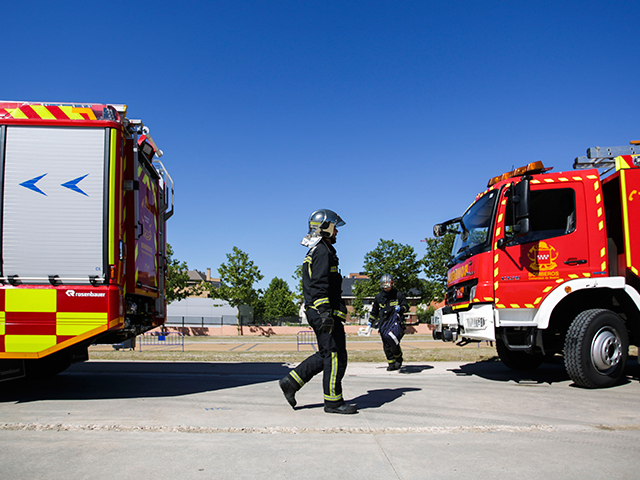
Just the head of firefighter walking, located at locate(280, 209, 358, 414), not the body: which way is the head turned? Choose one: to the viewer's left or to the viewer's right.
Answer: to the viewer's right

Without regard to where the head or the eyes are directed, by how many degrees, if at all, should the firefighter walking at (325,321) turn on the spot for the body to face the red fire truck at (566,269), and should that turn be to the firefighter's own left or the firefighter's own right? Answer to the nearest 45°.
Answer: approximately 45° to the firefighter's own left

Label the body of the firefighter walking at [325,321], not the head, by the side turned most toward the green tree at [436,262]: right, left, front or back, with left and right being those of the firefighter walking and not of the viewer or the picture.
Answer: left

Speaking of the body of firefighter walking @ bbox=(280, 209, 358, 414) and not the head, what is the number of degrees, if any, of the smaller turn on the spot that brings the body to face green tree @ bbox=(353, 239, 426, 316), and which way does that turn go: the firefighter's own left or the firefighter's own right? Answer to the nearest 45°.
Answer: approximately 90° to the firefighter's own left

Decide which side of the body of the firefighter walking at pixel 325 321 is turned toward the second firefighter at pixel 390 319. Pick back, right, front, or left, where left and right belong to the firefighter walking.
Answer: left

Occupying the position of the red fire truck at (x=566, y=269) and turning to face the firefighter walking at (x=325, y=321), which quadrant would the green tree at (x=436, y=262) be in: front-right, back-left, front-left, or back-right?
back-right

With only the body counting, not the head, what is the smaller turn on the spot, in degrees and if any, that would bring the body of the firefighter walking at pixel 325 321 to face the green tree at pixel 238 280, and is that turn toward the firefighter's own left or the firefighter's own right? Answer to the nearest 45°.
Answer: approximately 90° to the firefighter's own left

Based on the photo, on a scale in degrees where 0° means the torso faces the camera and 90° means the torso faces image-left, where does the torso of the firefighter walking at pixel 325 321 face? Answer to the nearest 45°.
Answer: approximately 270°
